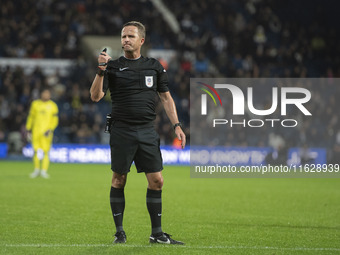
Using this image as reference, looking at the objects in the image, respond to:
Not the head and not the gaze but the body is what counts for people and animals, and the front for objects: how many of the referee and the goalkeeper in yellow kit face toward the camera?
2

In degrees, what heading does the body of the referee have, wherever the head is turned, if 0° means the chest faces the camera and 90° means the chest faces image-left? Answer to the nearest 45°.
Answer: approximately 0°

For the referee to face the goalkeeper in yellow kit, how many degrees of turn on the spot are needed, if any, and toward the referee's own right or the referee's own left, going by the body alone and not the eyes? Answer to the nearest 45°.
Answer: approximately 180°

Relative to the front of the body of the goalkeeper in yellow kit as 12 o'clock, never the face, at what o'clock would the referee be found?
The referee is roughly at 12 o'clock from the goalkeeper in yellow kit.

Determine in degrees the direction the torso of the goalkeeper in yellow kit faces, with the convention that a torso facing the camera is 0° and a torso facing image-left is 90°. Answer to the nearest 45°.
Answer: approximately 0°
